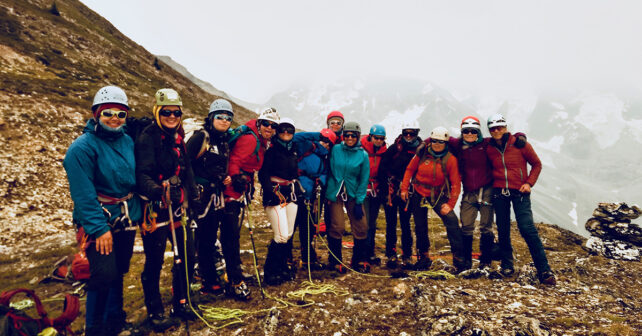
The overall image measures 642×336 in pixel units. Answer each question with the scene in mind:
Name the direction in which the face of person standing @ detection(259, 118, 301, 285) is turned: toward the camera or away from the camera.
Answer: toward the camera

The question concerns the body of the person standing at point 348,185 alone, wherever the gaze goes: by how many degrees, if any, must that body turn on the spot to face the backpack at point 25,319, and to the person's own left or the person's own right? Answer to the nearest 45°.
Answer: approximately 45° to the person's own right

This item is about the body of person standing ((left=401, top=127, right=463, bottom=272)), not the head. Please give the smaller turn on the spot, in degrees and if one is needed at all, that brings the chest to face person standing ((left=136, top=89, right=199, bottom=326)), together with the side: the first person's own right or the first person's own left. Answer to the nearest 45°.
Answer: approximately 45° to the first person's own right

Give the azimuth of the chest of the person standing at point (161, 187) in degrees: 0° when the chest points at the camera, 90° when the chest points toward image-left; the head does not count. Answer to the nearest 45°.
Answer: approximately 315°

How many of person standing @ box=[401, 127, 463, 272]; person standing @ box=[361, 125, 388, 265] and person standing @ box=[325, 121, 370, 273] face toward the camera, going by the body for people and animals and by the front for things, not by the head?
3

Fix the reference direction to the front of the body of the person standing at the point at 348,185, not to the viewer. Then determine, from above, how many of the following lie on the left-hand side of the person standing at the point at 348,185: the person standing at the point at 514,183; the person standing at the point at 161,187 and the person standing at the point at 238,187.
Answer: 1

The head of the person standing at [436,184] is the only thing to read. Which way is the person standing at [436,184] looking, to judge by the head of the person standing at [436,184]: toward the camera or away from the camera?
toward the camera

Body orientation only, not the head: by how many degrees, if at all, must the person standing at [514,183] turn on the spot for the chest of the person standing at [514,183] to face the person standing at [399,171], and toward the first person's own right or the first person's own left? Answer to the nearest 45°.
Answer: approximately 90° to the first person's own right

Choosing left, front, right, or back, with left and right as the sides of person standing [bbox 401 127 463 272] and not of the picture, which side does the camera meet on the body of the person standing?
front

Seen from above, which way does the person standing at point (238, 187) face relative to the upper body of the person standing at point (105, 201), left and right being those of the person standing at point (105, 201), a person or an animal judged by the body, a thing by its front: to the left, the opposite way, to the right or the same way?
the same way

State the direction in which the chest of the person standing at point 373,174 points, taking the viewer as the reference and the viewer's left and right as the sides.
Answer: facing the viewer

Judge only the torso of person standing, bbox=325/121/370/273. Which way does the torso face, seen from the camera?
toward the camera

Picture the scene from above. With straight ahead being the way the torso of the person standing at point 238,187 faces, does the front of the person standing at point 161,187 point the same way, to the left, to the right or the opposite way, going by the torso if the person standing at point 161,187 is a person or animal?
the same way

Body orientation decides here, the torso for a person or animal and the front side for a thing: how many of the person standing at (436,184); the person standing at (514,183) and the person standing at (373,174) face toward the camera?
3
